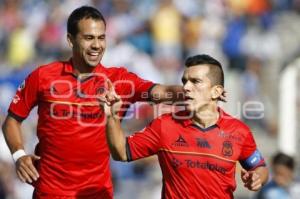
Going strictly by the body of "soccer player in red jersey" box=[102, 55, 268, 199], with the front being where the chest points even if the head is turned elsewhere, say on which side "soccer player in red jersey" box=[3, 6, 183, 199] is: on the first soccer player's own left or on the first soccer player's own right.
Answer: on the first soccer player's own right

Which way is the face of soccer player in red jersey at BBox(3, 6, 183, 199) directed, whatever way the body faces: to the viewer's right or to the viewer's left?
to the viewer's right

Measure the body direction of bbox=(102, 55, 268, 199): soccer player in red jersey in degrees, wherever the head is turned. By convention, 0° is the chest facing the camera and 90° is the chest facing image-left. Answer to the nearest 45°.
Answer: approximately 0°
